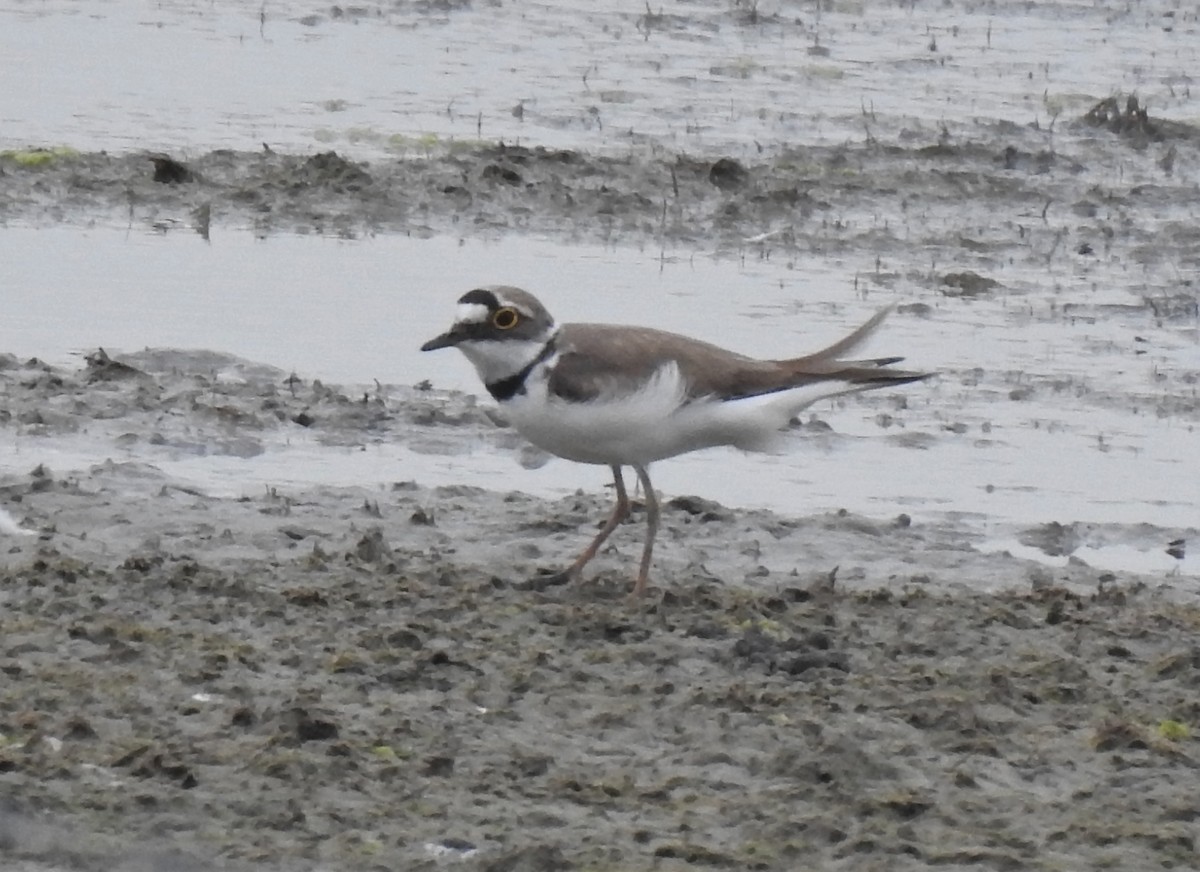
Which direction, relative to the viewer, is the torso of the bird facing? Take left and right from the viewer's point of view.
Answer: facing to the left of the viewer
